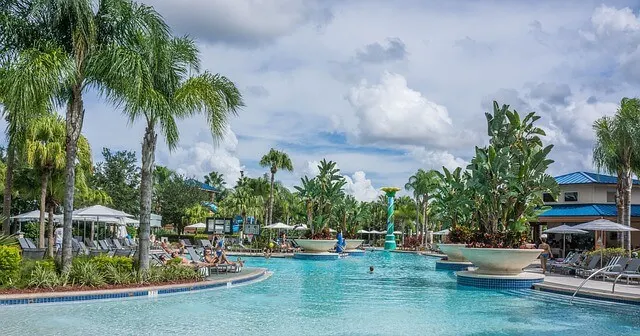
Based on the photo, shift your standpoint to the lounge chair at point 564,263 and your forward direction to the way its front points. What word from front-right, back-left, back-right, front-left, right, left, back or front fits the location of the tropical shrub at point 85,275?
front-left

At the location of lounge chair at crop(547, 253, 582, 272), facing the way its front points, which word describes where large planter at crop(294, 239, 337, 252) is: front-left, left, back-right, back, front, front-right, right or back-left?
front-right

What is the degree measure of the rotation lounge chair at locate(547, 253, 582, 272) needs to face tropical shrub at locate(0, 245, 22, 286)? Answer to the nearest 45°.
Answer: approximately 45° to its left

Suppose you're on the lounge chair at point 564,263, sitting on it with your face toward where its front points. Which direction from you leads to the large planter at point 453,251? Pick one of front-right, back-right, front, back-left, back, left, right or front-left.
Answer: front-right

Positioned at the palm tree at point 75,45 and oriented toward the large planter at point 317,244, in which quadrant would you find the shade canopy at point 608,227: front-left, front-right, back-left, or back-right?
front-right

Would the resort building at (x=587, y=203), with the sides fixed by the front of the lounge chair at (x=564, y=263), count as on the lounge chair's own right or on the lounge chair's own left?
on the lounge chair's own right

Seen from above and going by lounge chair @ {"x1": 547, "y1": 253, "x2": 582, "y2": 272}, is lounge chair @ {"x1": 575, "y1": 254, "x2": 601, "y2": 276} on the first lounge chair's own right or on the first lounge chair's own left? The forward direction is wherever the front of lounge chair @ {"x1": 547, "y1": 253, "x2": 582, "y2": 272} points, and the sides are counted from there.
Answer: on the first lounge chair's own left

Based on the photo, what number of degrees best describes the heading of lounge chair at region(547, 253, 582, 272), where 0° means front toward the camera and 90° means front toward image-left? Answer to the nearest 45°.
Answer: approximately 90°

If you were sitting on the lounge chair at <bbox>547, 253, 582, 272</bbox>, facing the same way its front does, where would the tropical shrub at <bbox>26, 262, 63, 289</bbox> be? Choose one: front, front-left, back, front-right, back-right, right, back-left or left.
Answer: front-left

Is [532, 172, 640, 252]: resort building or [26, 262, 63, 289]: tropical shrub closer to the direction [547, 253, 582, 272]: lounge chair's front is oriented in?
the tropical shrub

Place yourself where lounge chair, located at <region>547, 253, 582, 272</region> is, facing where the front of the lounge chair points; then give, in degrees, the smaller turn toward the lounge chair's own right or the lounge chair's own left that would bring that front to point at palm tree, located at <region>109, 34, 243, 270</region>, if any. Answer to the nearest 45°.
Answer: approximately 45° to the lounge chair's own left

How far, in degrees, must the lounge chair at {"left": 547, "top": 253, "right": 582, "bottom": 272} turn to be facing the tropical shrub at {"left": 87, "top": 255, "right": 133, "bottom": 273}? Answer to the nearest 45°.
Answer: approximately 45° to its left

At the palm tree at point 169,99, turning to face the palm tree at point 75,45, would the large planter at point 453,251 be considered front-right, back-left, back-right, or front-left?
back-right

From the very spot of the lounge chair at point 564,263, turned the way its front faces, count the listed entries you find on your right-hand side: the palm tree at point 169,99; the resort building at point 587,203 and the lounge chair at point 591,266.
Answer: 1
